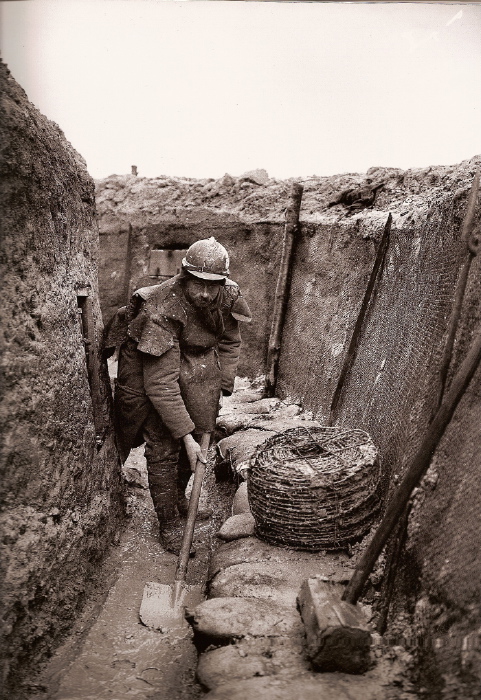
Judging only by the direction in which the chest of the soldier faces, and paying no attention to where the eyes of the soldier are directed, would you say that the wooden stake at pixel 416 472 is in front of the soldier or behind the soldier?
in front

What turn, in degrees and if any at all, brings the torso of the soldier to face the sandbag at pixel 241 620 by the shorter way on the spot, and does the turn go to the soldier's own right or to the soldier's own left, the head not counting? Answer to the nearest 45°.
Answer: approximately 45° to the soldier's own right

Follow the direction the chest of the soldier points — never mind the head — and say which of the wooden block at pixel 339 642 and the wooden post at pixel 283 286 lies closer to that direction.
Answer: the wooden block

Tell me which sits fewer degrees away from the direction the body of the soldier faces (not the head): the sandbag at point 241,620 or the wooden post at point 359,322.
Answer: the sandbag

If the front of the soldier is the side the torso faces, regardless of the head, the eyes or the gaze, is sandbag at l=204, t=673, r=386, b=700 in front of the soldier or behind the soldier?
in front

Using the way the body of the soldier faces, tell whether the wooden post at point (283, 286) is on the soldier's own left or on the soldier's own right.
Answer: on the soldier's own left

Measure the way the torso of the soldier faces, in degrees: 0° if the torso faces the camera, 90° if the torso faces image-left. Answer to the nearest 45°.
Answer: approximately 315°

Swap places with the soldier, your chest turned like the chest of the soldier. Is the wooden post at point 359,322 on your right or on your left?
on your left
